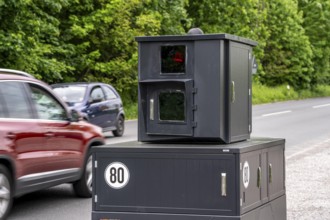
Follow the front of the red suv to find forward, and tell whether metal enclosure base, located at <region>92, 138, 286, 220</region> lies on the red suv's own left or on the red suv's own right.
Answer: on the red suv's own right

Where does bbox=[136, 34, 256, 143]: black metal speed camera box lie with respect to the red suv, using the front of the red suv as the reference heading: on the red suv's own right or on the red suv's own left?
on the red suv's own right
